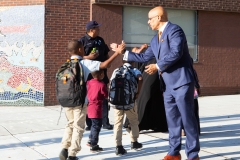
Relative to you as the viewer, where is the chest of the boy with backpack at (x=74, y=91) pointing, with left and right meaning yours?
facing away from the viewer and to the right of the viewer

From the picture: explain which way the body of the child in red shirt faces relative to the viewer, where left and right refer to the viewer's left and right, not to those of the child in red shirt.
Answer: facing away from the viewer and to the right of the viewer

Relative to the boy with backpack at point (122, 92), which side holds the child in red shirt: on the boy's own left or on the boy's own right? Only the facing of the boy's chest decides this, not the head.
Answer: on the boy's own left

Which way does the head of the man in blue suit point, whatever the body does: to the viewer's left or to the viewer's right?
to the viewer's left

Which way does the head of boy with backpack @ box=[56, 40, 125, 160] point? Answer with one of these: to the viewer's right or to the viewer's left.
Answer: to the viewer's right

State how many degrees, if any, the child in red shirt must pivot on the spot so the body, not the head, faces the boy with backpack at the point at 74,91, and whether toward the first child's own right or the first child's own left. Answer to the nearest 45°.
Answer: approximately 180°

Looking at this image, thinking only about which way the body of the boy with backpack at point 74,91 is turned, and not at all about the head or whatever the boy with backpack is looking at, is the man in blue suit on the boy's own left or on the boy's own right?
on the boy's own right

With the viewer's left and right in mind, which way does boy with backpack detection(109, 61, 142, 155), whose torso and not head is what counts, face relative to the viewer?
facing away from the viewer and to the right of the viewer
